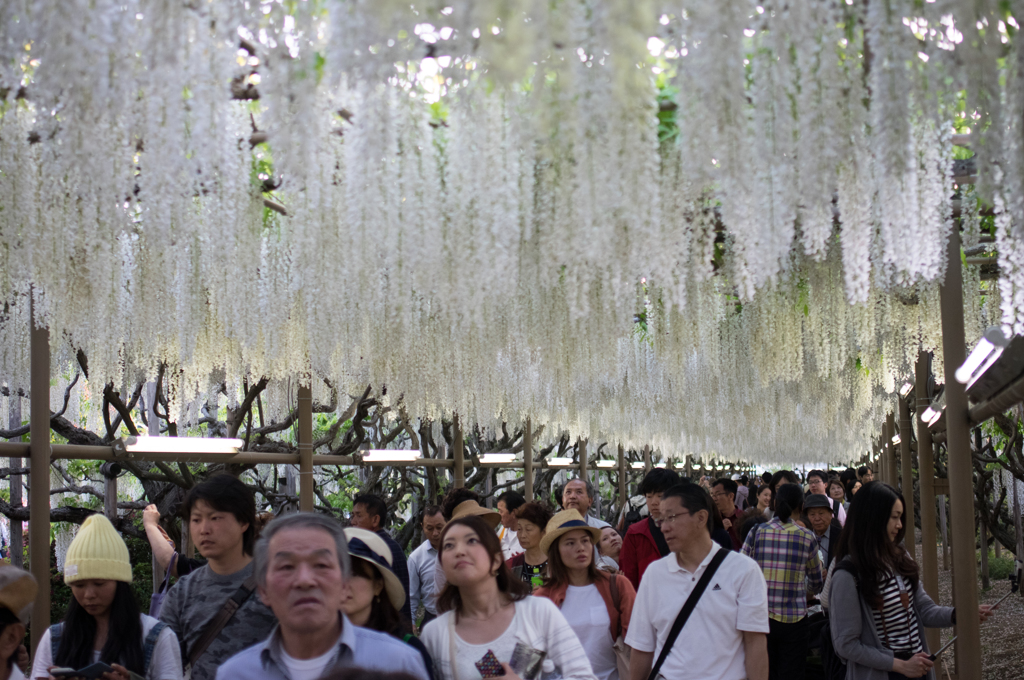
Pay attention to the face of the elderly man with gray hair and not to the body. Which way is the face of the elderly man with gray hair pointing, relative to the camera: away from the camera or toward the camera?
toward the camera

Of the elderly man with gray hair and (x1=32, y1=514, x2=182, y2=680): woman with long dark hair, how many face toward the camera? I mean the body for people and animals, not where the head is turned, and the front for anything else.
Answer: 2

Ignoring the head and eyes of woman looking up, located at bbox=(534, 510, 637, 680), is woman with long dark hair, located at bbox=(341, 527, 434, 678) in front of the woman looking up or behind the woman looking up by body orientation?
in front

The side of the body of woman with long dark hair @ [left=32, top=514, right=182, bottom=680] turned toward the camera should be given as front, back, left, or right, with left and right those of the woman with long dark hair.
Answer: front

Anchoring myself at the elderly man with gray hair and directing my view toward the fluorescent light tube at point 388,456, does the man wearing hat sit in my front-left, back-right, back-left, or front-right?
front-right

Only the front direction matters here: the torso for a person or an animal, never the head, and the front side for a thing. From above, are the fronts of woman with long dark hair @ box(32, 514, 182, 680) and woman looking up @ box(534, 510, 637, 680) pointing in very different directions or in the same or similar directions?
same or similar directions

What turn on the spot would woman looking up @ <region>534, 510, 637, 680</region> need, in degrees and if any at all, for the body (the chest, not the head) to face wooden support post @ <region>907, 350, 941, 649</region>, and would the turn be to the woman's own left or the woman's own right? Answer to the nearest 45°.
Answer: approximately 135° to the woman's own left

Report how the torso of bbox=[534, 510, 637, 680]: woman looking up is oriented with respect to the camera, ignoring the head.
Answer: toward the camera

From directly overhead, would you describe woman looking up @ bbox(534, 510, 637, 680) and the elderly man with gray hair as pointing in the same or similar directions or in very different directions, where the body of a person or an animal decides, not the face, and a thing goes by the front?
same or similar directions

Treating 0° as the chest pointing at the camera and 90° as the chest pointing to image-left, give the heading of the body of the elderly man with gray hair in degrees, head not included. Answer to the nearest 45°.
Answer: approximately 0°

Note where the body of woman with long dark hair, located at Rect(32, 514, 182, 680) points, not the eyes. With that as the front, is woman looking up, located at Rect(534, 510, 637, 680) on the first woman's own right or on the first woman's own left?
on the first woman's own left

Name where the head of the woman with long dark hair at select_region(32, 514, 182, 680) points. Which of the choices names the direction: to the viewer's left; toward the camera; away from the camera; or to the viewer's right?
toward the camera

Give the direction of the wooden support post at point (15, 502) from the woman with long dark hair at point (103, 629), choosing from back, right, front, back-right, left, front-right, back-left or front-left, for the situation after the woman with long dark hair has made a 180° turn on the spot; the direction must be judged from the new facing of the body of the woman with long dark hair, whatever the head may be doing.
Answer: front

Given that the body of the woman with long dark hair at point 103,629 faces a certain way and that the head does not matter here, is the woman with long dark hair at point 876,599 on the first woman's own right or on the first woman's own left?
on the first woman's own left

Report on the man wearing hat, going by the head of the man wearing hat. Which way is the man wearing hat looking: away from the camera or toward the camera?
toward the camera
